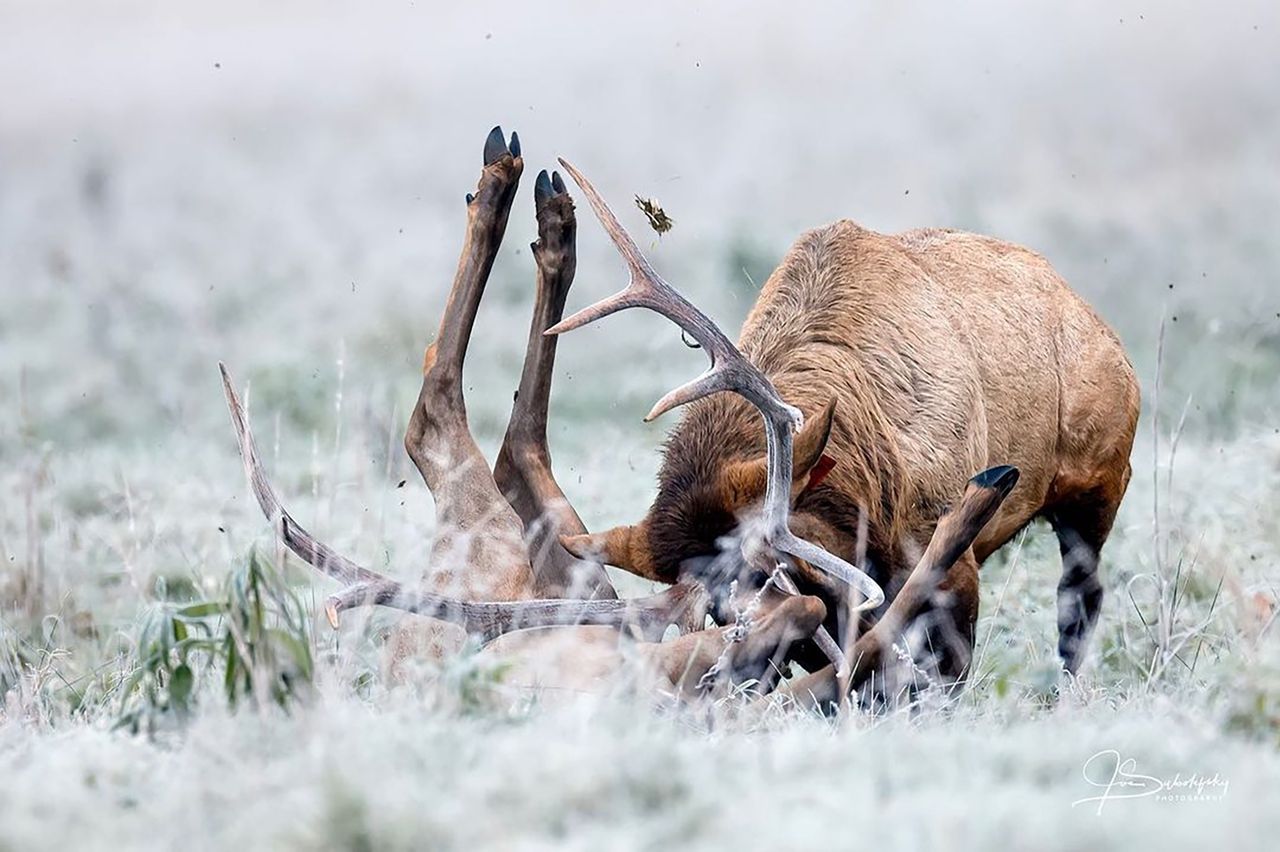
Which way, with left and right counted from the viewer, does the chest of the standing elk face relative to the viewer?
facing the viewer and to the left of the viewer

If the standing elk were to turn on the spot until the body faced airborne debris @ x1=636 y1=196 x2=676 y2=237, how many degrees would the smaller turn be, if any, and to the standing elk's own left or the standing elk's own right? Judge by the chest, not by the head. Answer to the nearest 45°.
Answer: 0° — it already faces it

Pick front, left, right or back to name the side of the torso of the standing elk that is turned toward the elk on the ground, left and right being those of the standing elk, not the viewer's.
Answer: front
